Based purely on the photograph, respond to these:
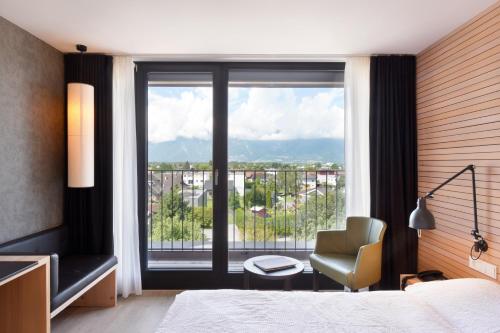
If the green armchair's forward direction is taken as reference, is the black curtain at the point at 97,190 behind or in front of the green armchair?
in front

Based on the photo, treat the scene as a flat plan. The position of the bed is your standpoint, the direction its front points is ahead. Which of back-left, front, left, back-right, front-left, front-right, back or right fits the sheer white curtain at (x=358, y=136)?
right

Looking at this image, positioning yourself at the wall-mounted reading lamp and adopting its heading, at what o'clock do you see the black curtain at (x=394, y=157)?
The black curtain is roughly at 2 o'clock from the wall-mounted reading lamp.

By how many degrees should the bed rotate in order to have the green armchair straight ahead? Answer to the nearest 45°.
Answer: approximately 90° to its right

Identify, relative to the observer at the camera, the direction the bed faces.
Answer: facing to the left of the viewer

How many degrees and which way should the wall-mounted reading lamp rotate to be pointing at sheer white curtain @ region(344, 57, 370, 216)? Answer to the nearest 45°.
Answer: approximately 45° to its right

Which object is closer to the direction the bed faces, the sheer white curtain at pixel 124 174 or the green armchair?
the sheer white curtain

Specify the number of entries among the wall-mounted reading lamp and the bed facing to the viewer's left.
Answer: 2

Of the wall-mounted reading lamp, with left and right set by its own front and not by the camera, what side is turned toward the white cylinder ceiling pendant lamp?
front

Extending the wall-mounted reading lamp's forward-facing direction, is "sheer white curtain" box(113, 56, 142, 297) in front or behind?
in front

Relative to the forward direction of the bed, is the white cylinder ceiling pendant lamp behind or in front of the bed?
in front

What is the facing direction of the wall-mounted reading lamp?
to the viewer's left
